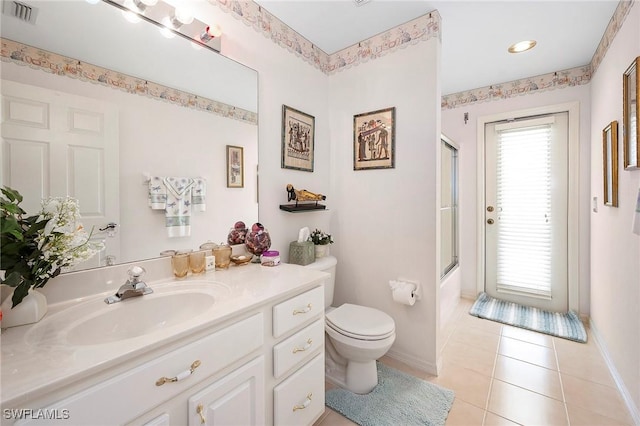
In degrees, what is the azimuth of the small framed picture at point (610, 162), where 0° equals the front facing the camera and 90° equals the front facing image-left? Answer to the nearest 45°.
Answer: approximately 90°

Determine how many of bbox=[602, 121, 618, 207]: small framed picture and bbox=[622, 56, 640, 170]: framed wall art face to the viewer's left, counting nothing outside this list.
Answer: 2

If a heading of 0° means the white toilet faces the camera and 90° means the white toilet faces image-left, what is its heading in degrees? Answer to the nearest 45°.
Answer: approximately 315°

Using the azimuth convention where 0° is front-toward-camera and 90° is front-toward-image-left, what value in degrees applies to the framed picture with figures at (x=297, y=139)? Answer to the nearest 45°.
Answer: approximately 315°

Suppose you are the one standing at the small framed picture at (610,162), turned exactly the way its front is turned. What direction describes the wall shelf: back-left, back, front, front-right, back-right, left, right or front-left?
front-left

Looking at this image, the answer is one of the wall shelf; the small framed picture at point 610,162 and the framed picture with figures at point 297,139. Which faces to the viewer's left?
the small framed picture

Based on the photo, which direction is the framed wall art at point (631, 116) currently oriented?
to the viewer's left

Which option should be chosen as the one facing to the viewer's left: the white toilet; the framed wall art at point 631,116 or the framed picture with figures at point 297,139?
the framed wall art

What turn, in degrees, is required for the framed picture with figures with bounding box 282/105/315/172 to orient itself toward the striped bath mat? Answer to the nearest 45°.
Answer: approximately 45° to its left
